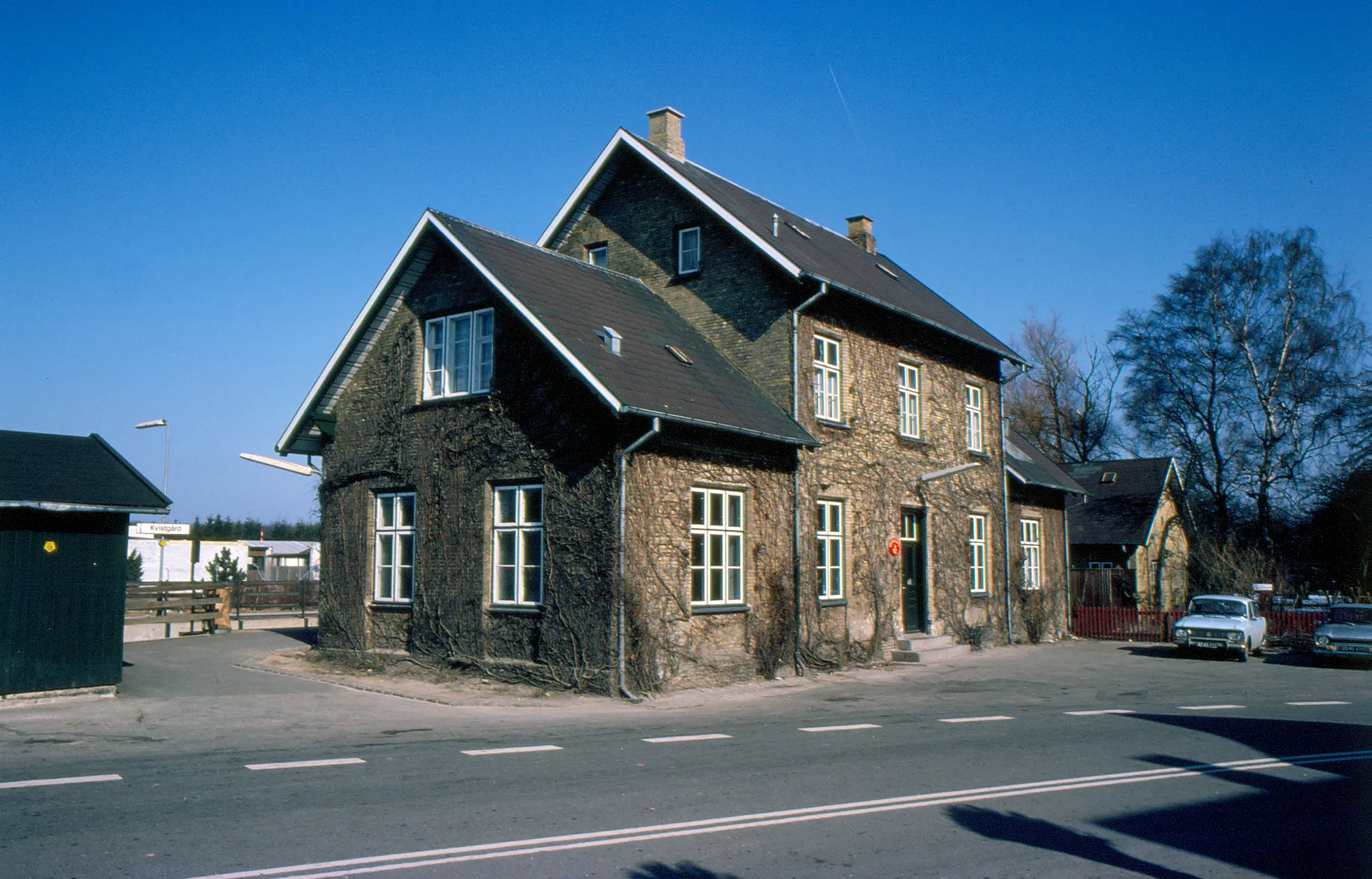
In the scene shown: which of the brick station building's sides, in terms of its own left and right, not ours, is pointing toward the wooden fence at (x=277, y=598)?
back

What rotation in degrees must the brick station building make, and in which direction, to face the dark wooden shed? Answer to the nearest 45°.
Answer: approximately 90° to its right

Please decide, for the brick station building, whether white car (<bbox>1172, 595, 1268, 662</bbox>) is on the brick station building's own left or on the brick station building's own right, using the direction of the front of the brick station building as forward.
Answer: on the brick station building's own left

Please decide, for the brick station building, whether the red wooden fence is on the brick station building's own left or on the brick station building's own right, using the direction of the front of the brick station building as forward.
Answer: on the brick station building's own left

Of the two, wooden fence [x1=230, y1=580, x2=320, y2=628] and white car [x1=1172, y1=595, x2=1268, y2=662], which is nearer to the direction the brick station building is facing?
the white car

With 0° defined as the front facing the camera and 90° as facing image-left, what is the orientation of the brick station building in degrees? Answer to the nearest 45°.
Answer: approximately 315°
